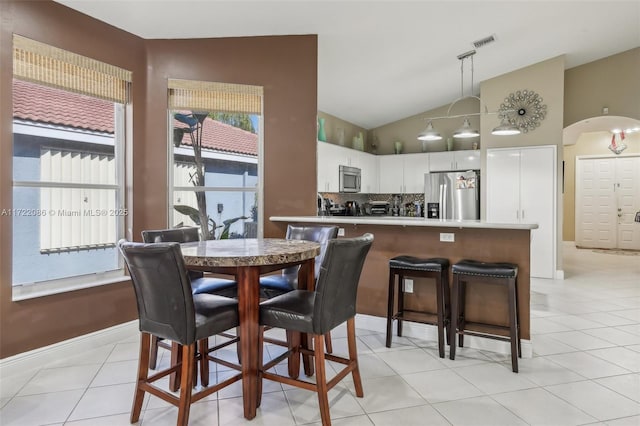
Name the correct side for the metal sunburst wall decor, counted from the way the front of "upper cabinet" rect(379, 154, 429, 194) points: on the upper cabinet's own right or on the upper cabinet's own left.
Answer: on the upper cabinet's own left

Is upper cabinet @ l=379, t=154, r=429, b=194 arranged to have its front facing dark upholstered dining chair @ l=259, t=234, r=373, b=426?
yes

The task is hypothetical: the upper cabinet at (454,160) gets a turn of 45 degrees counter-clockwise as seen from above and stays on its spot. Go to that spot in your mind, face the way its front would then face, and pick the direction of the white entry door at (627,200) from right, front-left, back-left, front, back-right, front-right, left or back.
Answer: left

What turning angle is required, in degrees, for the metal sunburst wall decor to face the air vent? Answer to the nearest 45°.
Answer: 0° — it already faces it

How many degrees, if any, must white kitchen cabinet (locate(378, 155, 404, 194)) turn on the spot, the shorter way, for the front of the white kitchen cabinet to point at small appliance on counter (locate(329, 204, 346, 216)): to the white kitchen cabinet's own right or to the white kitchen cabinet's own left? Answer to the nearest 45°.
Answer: approximately 45° to the white kitchen cabinet's own right

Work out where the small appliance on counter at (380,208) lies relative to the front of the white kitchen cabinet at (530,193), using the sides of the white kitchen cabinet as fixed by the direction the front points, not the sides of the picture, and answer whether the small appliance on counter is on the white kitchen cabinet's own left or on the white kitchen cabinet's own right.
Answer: on the white kitchen cabinet's own right

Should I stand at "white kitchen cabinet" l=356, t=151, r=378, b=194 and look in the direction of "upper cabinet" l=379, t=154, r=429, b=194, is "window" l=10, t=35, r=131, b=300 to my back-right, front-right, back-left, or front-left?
back-right

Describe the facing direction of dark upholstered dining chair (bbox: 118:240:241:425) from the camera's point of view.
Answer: facing away from the viewer and to the right of the viewer

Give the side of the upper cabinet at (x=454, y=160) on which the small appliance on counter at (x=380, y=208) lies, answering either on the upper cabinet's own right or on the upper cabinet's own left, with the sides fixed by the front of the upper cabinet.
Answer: on the upper cabinet's own right

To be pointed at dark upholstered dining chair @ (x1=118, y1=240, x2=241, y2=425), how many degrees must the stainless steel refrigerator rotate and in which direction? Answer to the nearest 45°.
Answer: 0° — it already faces it

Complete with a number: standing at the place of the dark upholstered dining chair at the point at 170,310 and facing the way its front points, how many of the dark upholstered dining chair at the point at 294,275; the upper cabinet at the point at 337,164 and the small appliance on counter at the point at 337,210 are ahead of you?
3

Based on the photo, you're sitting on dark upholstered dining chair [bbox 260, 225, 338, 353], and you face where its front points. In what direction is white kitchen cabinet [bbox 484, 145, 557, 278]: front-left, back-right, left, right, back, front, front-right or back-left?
back
